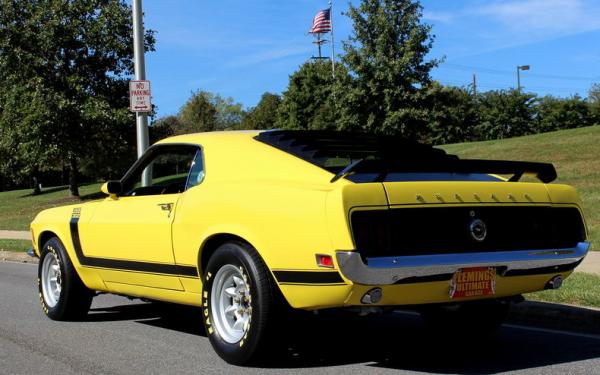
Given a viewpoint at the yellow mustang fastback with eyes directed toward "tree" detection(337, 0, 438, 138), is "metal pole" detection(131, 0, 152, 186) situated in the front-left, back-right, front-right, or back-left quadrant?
front-left

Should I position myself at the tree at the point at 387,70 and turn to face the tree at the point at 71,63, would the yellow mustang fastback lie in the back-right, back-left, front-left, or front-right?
front-left

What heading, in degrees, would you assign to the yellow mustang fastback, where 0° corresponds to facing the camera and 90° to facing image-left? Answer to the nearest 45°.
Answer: approximately 135°

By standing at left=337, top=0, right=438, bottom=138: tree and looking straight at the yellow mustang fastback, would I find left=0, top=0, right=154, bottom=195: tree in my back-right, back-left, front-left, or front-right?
front-right

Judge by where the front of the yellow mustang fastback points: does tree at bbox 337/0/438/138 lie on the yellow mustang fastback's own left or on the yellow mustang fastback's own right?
on the yellow mustang fastback's own right

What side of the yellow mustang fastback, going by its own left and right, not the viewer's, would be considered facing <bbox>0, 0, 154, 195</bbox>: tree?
front

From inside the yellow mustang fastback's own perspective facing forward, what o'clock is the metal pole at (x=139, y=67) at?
The metal pole is roughly at 1 o'clock from the yellow mustang fastback.
